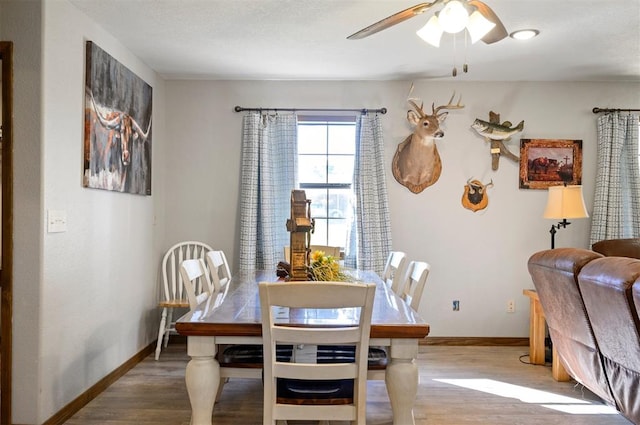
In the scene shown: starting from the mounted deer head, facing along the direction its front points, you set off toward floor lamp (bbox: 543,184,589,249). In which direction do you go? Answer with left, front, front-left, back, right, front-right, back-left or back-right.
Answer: front-left

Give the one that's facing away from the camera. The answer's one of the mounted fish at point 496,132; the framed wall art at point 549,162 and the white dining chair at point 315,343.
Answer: the white dining chair

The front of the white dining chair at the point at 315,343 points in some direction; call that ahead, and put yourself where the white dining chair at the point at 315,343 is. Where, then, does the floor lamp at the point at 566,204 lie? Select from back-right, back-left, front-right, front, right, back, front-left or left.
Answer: front-right

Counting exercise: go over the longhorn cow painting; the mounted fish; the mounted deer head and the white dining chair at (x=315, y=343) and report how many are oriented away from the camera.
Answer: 1

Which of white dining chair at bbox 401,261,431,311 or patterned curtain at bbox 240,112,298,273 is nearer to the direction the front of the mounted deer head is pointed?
the white dining chair

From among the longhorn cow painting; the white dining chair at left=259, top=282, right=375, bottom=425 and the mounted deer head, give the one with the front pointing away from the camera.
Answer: the white dining chair

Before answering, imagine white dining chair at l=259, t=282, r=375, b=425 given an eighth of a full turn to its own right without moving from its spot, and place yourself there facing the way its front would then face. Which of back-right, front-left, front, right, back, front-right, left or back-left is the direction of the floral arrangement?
front-left

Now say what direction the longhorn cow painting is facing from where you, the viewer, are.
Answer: facing the viewer and to the right of the viewer

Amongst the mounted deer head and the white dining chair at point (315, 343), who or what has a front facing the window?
the white dining chair

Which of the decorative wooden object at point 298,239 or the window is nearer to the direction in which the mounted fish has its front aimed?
the window

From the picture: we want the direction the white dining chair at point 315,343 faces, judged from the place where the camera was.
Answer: facing away from the viewer

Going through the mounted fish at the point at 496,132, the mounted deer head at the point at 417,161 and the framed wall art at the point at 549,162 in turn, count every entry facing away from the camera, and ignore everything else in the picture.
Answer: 0

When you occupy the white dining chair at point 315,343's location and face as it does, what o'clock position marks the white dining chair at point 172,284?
the white dining chair at point 172,284 is roughly at 11 o'clock from the white dining chair at point 315,343.

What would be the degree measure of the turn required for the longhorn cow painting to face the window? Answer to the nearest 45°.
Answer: approximately 45° to its left

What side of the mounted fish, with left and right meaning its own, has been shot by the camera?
left

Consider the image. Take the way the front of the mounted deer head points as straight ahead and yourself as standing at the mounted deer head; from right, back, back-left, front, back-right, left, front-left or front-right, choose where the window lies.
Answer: back-right

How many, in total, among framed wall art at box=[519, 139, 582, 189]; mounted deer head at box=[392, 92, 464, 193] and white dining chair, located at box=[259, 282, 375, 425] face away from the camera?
1
